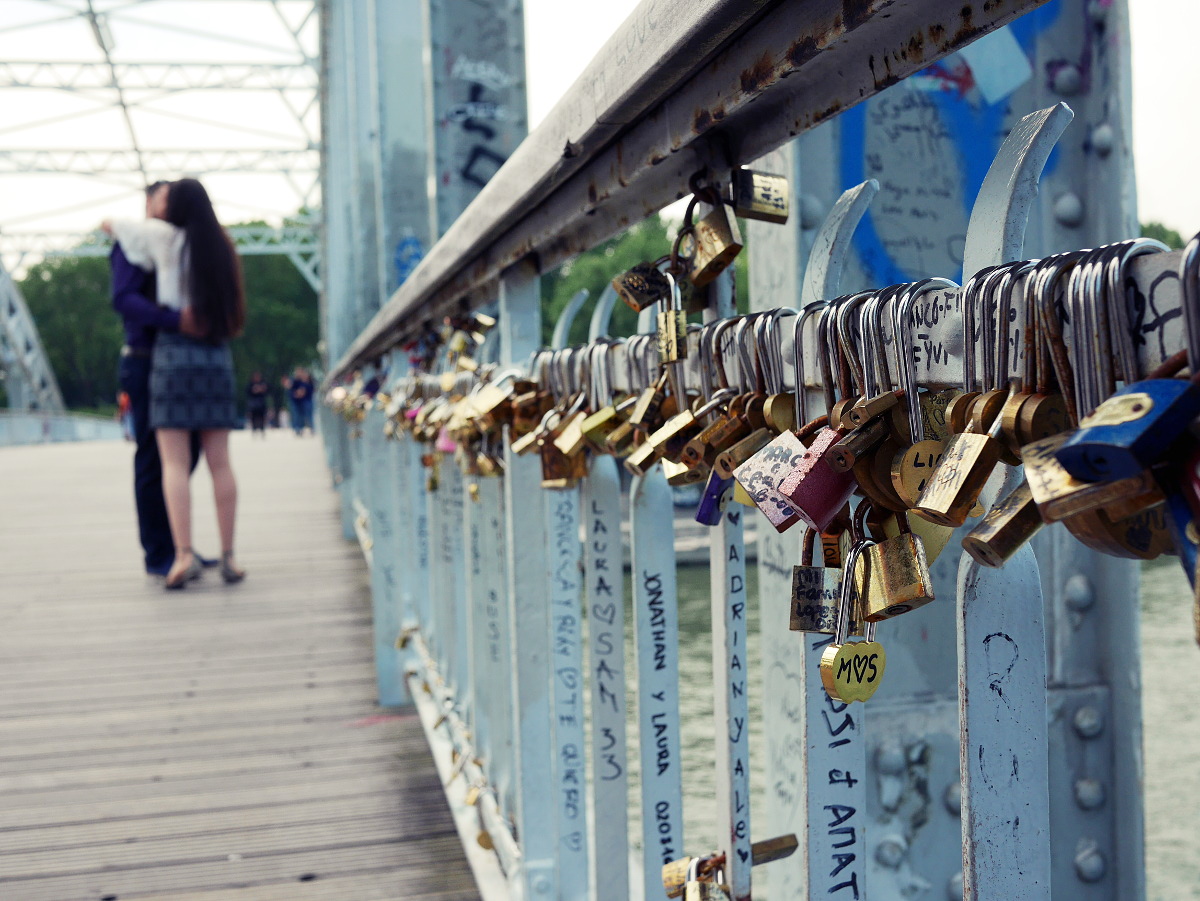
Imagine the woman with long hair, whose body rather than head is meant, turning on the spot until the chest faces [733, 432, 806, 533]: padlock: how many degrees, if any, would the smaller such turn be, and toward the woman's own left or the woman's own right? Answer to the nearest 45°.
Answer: approximately 135° to the woman's own left

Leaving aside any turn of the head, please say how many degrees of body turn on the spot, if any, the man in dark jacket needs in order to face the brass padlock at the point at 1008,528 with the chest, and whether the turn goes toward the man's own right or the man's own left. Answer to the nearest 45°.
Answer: approximately 45° to the man's own right

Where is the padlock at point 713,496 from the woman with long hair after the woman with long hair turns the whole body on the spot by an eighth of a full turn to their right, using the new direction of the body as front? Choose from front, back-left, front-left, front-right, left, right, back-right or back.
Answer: back

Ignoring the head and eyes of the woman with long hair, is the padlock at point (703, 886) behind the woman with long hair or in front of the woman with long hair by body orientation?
behind

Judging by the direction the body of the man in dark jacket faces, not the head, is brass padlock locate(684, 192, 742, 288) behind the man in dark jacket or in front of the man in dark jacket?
in front

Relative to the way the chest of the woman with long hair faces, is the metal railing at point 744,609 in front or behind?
behind

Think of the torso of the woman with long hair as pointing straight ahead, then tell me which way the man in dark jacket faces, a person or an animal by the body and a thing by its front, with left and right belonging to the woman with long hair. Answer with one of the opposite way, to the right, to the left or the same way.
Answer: the opposite way

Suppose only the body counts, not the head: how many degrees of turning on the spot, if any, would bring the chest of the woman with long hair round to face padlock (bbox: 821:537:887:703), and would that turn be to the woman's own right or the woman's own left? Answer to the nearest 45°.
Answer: approximately 135° to the woman's own left

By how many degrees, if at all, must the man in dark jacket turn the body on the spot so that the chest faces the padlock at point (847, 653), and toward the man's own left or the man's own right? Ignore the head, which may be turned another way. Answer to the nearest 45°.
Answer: approximately 45° to the man's own right

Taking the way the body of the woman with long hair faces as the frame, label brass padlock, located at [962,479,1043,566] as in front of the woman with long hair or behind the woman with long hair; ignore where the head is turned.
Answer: behind

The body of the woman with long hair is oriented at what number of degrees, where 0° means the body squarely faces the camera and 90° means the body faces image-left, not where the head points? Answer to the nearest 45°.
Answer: approximately 135°

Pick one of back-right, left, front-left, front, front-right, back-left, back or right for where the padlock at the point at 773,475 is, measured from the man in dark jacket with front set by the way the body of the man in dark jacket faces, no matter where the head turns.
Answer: front-right

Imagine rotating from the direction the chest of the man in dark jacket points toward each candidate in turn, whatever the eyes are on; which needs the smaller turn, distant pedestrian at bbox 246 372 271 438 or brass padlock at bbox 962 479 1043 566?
the brass padlock

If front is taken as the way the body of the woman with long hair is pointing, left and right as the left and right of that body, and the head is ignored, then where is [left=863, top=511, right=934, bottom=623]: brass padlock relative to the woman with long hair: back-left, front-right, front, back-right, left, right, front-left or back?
back-left

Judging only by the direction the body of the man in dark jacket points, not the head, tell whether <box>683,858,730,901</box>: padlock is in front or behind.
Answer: in front

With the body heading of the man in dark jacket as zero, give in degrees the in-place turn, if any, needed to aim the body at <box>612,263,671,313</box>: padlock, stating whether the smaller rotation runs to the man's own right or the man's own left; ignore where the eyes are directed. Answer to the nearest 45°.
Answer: approximately 45° to the man's own right

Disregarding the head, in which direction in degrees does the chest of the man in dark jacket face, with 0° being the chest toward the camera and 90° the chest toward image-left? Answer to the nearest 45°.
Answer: approximately 315°
